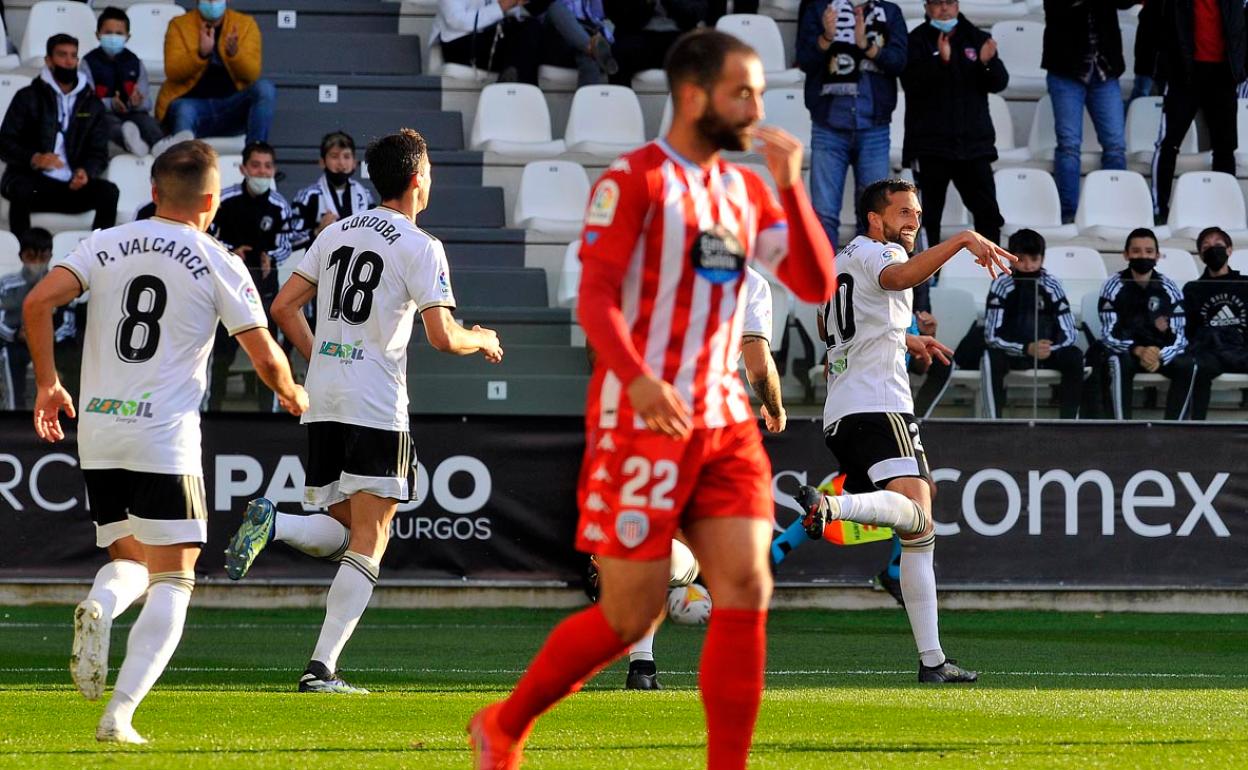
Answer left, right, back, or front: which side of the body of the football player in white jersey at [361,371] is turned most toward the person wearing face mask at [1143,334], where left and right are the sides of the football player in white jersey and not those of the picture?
front

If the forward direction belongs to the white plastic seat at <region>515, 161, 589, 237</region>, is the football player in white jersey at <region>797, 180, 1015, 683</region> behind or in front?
in front

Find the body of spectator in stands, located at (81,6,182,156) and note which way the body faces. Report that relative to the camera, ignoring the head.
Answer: toward the camera

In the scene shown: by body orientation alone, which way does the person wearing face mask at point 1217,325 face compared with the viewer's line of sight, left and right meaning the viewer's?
facing the viewer

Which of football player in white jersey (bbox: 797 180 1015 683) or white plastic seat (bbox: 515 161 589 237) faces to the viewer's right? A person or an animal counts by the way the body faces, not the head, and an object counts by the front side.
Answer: the football player in white jersey

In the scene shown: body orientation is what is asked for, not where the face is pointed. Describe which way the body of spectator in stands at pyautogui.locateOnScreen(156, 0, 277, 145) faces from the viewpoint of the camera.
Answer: toward the camera

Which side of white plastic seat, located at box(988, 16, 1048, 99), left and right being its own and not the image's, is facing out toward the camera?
front

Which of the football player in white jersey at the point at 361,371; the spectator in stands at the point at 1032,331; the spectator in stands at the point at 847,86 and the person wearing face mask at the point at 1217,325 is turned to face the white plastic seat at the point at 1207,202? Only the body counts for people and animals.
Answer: the football player in white jersey

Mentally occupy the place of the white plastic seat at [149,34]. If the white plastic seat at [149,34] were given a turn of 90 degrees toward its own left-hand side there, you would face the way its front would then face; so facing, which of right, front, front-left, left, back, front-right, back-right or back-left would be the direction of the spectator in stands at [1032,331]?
front-right

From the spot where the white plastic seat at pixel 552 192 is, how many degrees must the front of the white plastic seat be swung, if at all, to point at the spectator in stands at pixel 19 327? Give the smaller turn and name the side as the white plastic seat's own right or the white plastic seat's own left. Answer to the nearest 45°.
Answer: approximately 45° to the white plastic seat's own right

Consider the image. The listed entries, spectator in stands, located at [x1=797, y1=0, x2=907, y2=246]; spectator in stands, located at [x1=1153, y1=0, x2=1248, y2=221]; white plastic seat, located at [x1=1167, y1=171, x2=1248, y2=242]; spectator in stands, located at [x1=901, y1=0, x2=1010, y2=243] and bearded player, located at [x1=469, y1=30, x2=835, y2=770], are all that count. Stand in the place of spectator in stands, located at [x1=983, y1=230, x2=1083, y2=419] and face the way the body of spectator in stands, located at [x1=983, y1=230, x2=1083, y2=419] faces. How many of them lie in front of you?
1

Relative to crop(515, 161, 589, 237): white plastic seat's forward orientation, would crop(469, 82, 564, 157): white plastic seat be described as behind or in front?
behind
